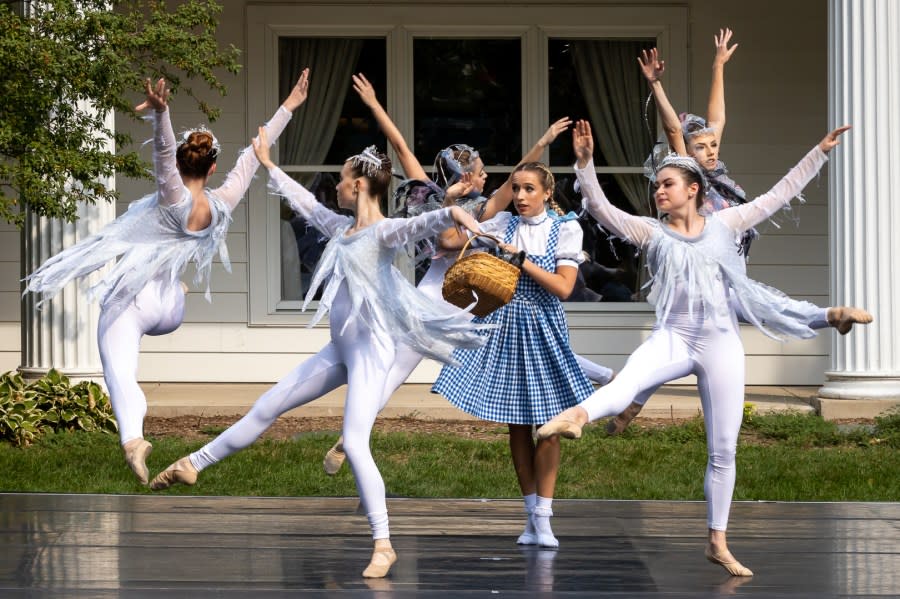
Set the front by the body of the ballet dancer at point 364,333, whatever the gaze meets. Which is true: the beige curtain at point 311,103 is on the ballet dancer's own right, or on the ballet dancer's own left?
on the ballet dancer's own right

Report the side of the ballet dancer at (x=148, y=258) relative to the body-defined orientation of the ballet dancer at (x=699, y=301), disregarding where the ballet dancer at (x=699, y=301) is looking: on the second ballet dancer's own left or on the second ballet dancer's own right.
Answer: on the second ballet dancer's own right

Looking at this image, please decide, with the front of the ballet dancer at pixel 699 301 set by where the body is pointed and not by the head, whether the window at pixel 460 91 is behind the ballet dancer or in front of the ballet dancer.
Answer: behind

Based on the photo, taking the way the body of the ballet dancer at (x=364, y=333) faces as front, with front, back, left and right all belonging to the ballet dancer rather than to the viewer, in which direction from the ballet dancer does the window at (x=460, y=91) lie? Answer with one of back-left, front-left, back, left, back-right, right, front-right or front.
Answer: back-right

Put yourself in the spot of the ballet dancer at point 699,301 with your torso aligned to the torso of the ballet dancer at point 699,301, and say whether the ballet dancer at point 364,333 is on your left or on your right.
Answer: on your right

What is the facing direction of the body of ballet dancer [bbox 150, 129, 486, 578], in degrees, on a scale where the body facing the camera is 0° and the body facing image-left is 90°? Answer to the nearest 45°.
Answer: approximately 45°

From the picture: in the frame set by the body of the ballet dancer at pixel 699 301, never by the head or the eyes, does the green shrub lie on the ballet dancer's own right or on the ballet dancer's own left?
on the ballet dancer's own right

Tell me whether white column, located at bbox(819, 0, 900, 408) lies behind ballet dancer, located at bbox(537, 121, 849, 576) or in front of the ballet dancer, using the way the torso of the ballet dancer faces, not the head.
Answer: behind
